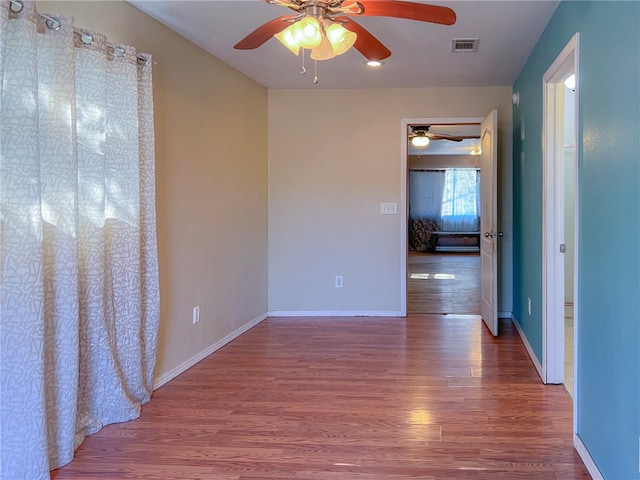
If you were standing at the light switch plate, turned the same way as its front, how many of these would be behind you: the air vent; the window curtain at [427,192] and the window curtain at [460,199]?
2

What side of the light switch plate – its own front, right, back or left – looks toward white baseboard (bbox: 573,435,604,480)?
front

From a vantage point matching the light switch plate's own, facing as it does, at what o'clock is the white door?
The white door is roughly at 10 o'clock from the light switch plate.

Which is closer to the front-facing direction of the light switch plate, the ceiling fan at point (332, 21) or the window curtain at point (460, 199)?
the ceiling fan

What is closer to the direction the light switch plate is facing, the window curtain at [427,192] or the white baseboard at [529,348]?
the white baseboard

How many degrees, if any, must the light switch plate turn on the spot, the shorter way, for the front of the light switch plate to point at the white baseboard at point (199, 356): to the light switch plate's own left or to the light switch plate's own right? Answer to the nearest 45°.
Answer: approximately 45° to the light switch plate's own right

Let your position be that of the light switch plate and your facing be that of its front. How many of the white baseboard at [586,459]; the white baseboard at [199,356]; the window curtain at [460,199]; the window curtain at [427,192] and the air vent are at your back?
2

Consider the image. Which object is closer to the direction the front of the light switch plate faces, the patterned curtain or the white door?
the patterned curtain

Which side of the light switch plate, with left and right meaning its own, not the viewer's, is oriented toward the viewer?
front

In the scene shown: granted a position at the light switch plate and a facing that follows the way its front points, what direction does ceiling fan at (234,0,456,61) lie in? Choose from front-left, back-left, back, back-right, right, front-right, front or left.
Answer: front
